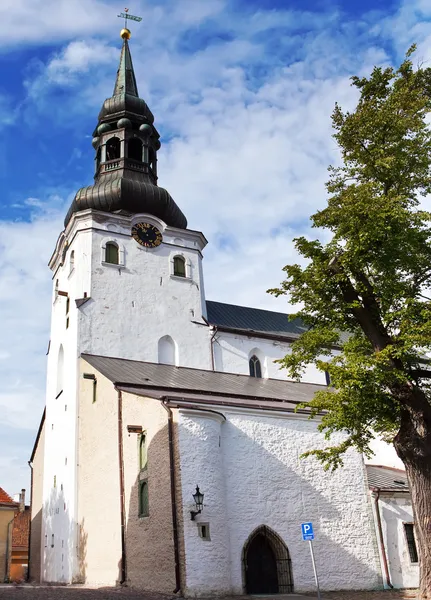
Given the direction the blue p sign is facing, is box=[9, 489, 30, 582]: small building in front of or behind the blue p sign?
behind

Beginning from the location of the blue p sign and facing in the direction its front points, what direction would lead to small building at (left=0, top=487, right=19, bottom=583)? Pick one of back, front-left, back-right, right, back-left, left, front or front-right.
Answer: back-right

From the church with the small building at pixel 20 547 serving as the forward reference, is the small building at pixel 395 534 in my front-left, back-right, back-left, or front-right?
back-right

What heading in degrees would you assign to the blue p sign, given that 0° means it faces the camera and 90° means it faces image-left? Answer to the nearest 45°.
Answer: approximately 0°

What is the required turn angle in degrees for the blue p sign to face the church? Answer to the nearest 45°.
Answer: approximately 135° to its right
